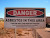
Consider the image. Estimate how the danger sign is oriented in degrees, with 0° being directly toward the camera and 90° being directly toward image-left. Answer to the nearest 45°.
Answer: approximately 0°
